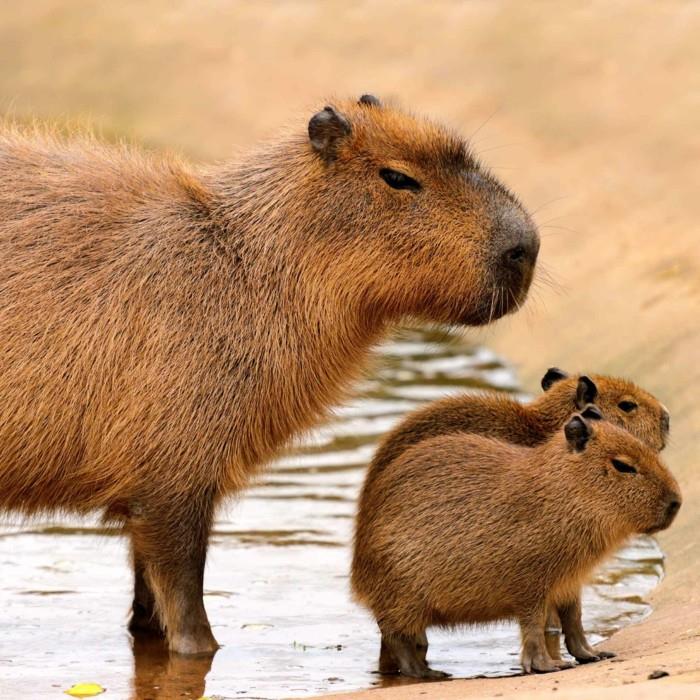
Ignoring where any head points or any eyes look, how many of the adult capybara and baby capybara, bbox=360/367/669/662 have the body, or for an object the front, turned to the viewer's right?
2

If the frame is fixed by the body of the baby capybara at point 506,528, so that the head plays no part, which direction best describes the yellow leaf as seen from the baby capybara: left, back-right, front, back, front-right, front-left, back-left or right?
back-right

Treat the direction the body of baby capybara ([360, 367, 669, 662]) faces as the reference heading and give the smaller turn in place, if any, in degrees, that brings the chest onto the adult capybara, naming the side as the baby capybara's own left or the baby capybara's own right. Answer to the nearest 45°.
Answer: approximately 180°

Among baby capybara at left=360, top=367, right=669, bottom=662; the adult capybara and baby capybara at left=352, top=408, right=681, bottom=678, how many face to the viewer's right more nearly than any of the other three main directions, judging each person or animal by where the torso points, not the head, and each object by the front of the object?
3

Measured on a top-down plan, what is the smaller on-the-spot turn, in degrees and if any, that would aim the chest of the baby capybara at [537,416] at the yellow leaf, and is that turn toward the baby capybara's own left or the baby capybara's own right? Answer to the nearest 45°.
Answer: approximately 135° to the baby capybara's own right

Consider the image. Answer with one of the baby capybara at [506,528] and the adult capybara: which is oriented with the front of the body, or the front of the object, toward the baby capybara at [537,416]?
the adult capybara

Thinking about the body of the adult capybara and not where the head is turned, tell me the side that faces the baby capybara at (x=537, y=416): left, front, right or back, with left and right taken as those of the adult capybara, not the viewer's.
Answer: front

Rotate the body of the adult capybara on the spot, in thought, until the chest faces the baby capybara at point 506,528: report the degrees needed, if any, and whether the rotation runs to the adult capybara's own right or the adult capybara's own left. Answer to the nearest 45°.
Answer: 0° — it already faces it

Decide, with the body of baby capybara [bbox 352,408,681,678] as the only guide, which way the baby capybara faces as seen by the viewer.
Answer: to the viewer's right

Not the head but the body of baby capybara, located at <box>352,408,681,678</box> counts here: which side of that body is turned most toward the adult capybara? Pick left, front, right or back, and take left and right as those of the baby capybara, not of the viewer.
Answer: back

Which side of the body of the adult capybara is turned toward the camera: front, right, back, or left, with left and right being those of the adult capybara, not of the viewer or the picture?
right

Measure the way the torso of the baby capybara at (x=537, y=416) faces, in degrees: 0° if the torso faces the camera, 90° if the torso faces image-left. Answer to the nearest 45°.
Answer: approximately 270°

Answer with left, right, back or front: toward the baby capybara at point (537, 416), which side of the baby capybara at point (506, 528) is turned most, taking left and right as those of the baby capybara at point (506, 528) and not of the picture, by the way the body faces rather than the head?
left
